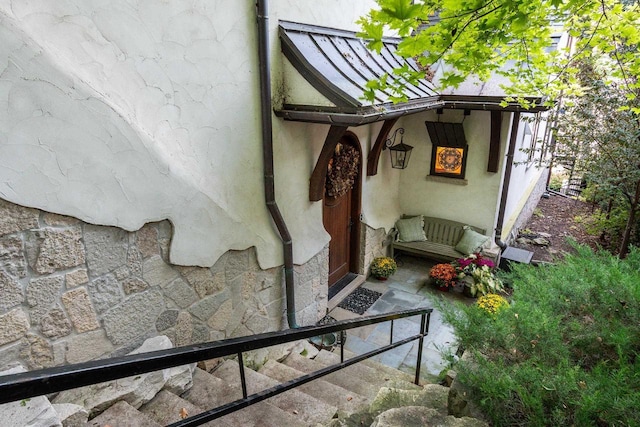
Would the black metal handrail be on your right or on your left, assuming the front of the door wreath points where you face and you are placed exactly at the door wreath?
on your right

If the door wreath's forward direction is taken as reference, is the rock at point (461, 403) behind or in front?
in front

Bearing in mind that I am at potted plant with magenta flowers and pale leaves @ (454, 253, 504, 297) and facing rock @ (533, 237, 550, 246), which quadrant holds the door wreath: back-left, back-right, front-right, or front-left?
back-left

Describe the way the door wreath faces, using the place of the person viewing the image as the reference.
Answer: facing the viewer and to the right of the viewer

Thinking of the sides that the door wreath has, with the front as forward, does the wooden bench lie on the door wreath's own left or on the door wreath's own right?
on the door wreath's own left

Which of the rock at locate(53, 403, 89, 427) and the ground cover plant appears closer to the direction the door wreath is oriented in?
the ground cover plant

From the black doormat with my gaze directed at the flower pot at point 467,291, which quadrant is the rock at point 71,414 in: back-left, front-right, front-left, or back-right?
back-right

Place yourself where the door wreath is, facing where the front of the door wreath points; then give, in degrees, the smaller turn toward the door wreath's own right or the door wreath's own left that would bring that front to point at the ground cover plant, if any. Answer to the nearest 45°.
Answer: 0° — it already faces it
